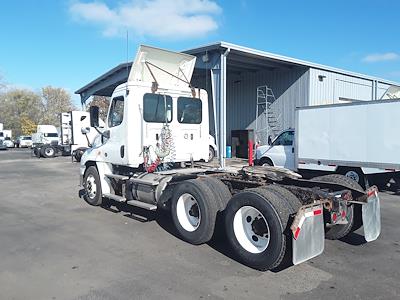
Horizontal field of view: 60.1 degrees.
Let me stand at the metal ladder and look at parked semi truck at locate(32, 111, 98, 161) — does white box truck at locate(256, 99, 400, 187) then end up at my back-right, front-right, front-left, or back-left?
back-left

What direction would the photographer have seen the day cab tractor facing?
facing away from the viewer and to the left of the viewer

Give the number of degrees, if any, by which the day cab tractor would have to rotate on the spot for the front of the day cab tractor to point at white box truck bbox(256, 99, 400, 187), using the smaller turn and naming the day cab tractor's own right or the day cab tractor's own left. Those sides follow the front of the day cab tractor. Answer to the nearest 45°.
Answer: approximately 90° to the day cab tractor's own right

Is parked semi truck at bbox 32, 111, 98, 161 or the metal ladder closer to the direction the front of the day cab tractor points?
the parked semi truck

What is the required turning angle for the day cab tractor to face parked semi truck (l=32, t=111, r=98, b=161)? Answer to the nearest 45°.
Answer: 0° — it already faces it

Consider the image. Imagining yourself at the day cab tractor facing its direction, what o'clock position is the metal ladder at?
The metal ladder is roughly at 2 o'clock from the day cab tractor.

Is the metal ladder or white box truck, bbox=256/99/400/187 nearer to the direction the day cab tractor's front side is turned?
the metal ladder

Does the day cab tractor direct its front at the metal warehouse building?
no
